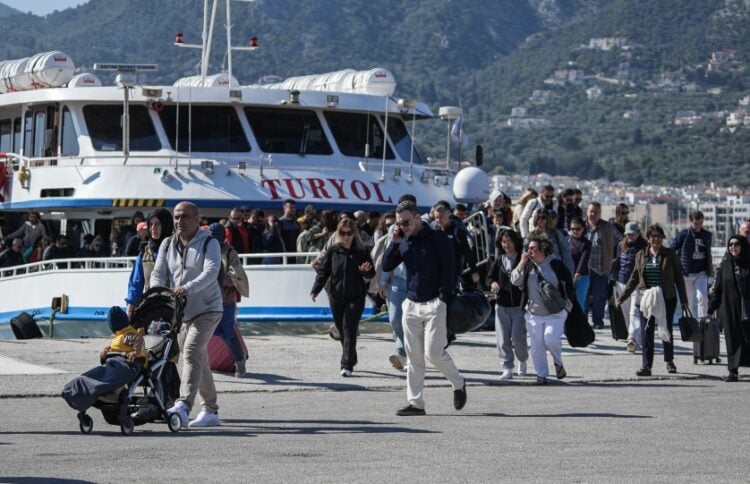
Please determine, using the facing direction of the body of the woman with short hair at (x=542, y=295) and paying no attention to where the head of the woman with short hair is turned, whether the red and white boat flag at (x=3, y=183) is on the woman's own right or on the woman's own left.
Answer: on the woman's own right

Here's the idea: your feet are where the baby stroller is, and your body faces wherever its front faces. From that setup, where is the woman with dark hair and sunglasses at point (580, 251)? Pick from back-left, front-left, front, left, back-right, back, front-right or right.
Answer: back

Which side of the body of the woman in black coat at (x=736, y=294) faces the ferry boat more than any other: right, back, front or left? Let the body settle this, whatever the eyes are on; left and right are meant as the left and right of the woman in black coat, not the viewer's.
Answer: right

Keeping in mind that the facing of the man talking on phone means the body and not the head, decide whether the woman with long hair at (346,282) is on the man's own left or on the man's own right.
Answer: on the man's own right
